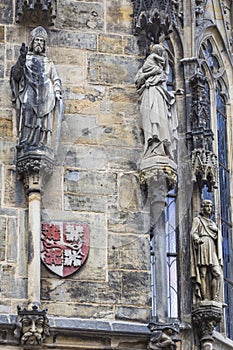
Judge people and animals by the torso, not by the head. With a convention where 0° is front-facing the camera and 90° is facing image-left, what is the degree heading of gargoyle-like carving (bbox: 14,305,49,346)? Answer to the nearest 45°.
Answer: approximately 0°

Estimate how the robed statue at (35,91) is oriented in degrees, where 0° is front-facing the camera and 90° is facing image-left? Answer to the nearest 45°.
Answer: approximately 0°

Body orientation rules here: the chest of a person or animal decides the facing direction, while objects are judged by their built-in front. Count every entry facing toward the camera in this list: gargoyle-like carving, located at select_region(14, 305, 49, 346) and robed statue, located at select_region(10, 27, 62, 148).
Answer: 2
